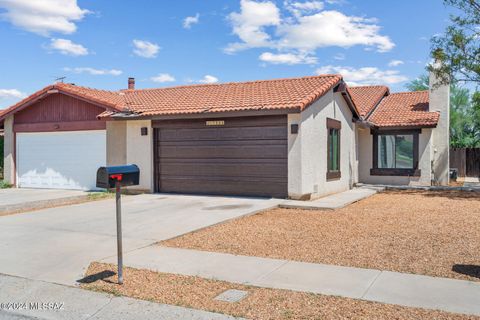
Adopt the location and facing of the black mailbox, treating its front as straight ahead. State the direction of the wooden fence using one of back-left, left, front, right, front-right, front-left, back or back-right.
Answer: back

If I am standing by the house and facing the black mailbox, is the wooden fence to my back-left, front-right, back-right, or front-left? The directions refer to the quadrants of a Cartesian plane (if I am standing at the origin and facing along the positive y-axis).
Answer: back-left

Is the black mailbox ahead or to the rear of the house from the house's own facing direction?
ahead

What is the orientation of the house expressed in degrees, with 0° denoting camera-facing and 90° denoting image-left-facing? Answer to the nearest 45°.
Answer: approximately 45°

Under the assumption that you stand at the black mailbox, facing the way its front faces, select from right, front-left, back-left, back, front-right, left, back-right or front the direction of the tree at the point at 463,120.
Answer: back

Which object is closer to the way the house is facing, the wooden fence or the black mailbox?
the black mailbox

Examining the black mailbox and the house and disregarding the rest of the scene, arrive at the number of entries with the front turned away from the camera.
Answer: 0

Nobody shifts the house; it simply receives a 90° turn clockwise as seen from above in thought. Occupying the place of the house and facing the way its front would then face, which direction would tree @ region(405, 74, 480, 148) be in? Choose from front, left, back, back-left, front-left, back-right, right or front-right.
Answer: right

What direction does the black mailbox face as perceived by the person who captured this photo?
facing the viewer and to the left of the viewer

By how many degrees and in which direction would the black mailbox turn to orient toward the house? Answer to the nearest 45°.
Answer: approximately 135° to its right
